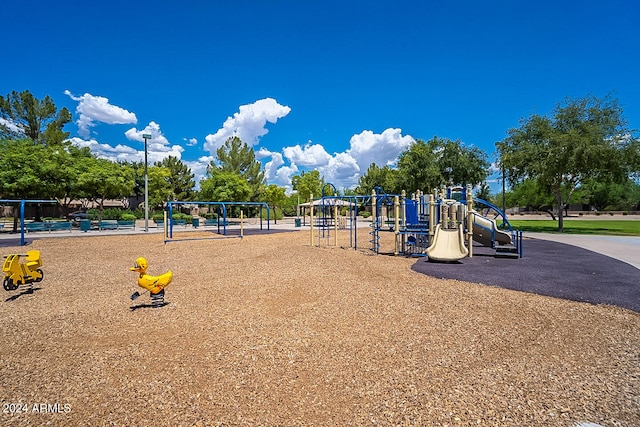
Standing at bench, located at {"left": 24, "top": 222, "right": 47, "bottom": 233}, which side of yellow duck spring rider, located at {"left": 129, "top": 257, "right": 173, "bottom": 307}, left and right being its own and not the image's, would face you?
right

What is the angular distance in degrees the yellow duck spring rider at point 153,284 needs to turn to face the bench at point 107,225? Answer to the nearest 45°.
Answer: approximately 90° to its right

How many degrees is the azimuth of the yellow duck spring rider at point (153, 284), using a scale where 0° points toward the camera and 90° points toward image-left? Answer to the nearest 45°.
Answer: approximately 90°

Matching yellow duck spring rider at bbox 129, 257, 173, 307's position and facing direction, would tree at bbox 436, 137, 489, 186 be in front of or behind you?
behind

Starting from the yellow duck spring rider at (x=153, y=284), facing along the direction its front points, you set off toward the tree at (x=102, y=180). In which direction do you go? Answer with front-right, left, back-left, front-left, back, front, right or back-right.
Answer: right

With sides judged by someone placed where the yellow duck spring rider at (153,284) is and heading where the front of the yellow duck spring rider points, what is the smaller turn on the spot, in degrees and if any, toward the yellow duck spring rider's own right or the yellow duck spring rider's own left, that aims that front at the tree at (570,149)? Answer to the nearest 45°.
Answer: approximately 180°

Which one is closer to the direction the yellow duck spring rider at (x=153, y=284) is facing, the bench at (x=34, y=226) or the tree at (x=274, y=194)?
the bench

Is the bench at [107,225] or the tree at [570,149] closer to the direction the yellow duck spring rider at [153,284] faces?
the bench

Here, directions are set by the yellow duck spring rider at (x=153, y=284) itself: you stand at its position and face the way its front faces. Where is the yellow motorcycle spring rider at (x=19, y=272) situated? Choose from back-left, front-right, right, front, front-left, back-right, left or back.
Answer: front-right

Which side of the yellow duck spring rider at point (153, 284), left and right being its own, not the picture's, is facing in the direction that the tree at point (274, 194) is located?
right
